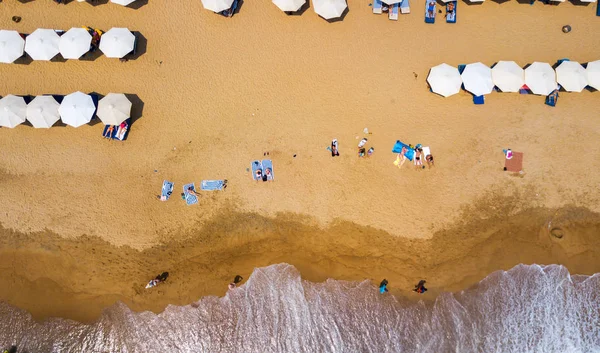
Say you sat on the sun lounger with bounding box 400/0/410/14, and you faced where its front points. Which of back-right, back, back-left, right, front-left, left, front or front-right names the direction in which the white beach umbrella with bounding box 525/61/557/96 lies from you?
left

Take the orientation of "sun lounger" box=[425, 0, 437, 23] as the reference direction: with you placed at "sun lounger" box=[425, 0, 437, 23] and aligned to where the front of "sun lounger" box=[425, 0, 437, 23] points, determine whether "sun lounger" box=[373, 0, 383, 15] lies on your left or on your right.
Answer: on your right

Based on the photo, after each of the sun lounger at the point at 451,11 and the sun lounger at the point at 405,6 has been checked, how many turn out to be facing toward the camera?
2

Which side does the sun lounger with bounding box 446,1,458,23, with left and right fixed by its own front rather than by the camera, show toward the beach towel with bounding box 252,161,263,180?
right

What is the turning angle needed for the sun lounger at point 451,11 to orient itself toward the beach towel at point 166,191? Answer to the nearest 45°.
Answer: approximately 90° to its right

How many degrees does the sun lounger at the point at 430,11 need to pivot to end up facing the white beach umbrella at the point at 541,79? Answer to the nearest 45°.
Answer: approximately 90° to its left

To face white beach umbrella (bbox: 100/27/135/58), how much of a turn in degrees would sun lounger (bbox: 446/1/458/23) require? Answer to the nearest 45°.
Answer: approximately 90° to its right

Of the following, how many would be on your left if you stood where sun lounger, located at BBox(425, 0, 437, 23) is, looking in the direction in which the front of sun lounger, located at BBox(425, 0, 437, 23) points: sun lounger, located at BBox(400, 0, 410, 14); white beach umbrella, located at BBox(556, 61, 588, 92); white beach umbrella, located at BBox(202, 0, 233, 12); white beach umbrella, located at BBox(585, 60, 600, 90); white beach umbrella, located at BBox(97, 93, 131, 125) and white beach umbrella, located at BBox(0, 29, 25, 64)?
2

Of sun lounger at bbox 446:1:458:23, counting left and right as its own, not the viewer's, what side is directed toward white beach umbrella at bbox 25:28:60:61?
right

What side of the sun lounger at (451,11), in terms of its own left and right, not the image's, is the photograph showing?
front

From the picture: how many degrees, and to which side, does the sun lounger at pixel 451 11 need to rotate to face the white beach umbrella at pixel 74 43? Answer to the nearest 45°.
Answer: approximately 90° to its right
